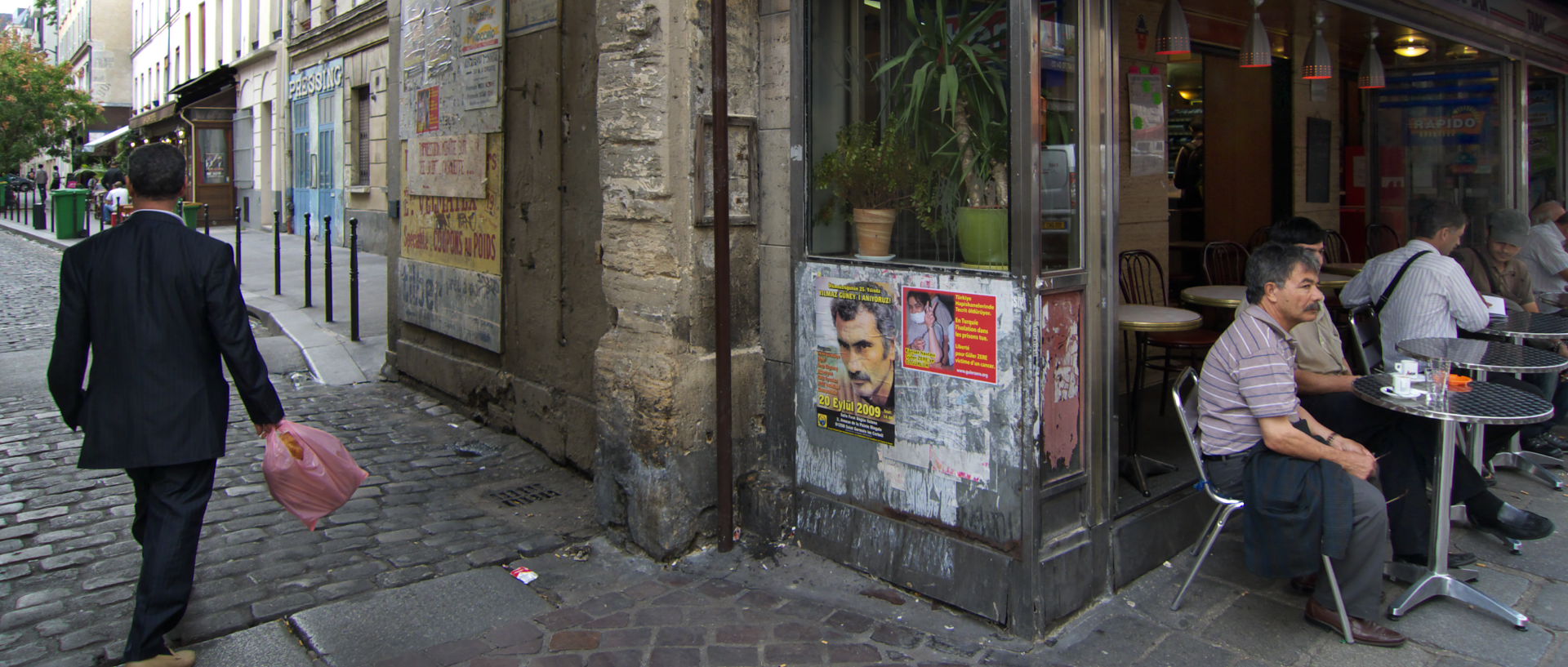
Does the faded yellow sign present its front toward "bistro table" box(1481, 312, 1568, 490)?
no

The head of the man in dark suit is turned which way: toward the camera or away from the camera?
away from the camera

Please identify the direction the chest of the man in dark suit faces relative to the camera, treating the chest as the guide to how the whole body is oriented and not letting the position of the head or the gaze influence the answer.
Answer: away from the camera

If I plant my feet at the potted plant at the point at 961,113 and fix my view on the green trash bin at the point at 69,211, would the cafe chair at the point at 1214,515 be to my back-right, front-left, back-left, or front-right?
back-right

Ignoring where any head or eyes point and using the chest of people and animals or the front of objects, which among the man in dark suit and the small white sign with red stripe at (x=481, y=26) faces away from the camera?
the man in dark suit

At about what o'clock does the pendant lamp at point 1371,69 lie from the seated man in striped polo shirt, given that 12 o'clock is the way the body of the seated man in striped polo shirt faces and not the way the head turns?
The pendant lamp is roughly at 9 o'clock from the seated man in striped polo shirt.

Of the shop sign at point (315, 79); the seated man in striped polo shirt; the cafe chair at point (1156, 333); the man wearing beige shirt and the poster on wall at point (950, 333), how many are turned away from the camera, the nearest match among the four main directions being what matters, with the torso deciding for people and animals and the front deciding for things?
0

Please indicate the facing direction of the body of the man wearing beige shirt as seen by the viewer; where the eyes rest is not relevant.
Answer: to the viewer's right

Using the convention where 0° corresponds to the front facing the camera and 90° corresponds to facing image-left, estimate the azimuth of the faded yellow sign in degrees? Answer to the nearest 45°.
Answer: approximately 45°

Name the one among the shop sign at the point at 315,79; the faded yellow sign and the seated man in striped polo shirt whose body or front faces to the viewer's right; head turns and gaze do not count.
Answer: the seated man in striped polo shirt

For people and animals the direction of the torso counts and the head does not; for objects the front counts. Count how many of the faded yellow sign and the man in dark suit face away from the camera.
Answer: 1

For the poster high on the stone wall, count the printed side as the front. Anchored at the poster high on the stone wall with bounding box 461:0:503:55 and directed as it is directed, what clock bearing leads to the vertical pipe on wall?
The vertical pipe on wall is roughly at 10 o'clock from the poster high on the stone wall.

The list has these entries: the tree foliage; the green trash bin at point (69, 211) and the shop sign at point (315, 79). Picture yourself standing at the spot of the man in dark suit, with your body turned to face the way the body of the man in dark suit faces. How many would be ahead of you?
3

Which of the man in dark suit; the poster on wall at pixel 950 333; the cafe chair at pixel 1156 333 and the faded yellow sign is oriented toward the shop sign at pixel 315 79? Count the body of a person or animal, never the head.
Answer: the man in dark suit
